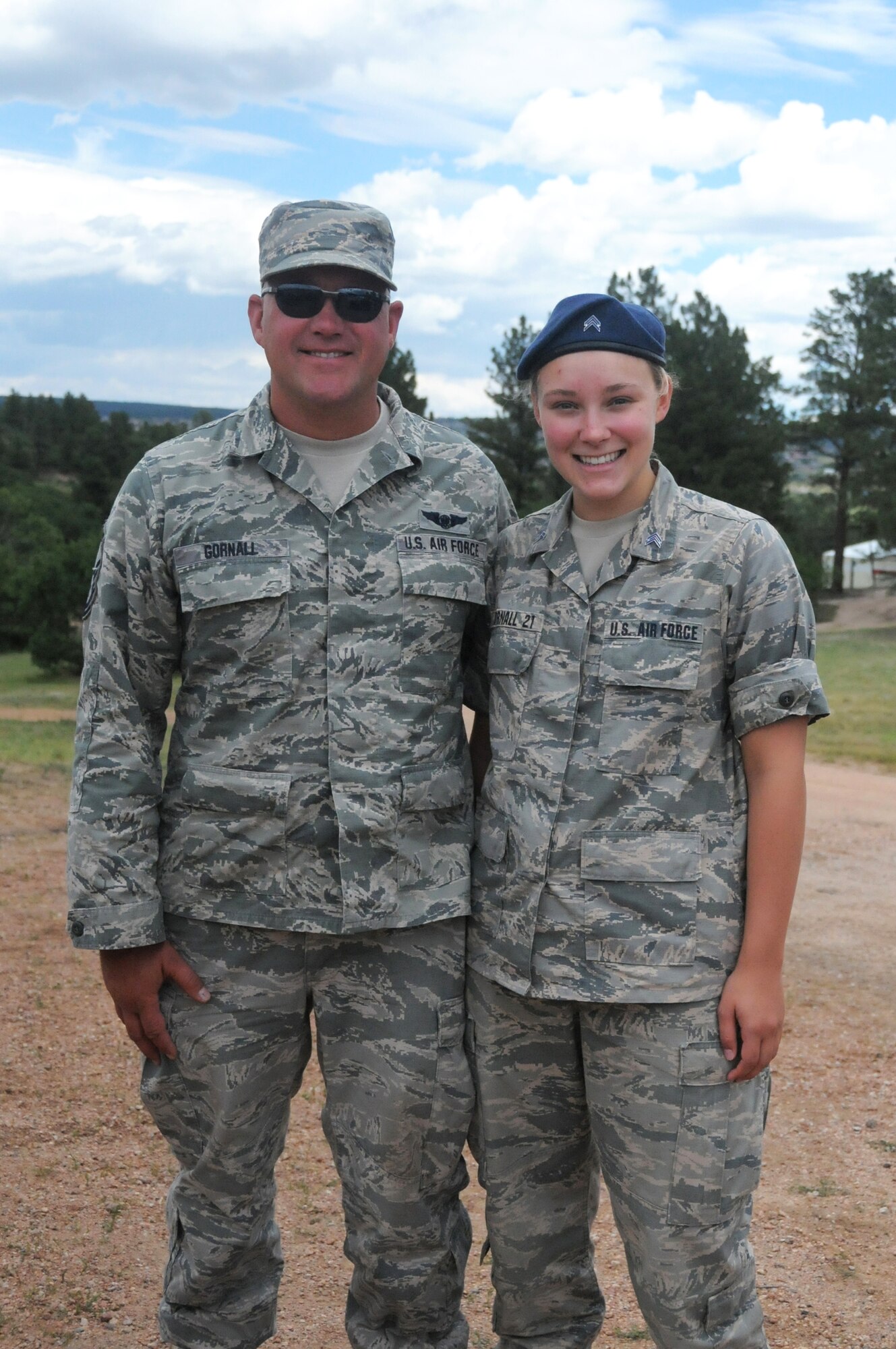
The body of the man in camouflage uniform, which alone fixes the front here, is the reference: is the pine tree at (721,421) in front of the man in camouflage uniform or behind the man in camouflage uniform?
behind

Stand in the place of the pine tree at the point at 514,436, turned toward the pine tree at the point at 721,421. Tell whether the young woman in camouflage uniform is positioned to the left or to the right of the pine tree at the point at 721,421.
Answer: right

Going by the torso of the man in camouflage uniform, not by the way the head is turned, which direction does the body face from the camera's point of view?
toward the camera

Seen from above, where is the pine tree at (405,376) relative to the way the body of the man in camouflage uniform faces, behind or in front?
behind

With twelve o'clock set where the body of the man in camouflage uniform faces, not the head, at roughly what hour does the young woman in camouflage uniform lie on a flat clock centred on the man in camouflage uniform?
The young woman in camouflage uniform is roughly at 10 o'clock from the man in camouflage uniform.

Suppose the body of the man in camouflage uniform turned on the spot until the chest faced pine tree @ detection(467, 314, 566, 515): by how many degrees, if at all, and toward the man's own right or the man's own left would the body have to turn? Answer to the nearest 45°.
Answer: approximately 180°

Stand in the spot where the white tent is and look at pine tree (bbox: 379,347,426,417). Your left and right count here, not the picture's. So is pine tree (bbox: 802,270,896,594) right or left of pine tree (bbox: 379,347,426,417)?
left
